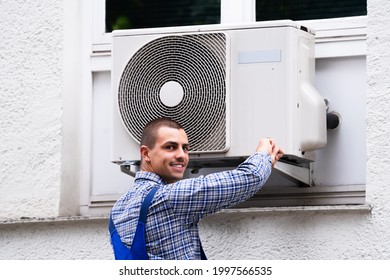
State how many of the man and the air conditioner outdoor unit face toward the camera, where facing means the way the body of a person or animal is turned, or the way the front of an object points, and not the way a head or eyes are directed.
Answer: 1

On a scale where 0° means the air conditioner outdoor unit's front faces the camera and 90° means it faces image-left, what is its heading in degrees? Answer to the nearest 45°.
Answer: approximately 0°

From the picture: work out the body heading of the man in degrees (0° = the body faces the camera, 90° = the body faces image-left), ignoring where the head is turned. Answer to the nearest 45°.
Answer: approximately 225°

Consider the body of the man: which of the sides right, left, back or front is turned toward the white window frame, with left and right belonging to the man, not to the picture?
front
